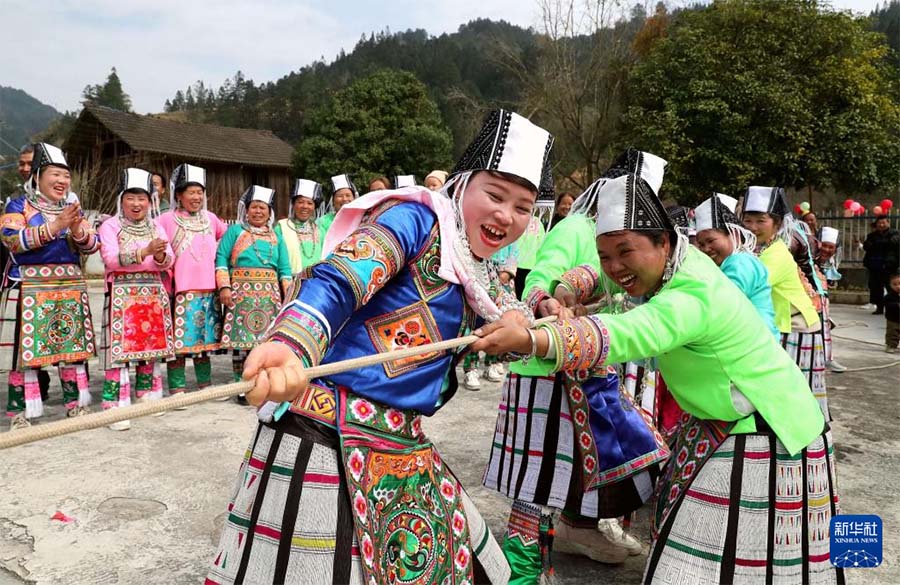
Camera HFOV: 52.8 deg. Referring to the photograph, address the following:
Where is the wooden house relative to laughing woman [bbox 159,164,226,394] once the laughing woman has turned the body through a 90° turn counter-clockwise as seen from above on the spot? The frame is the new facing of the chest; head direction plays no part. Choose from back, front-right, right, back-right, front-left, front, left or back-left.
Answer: left

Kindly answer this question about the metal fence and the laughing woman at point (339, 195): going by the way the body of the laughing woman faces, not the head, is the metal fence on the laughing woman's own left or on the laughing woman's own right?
on the laughing woman's own left

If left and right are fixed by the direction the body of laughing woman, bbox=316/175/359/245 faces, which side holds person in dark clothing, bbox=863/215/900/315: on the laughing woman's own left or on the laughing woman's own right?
on the laughing woman's own left

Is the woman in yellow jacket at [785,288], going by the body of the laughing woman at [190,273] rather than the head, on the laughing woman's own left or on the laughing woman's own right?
on the laughing woman's own left

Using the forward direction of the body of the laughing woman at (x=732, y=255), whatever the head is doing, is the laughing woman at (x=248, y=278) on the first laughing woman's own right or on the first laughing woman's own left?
on the first laughing woman's own right

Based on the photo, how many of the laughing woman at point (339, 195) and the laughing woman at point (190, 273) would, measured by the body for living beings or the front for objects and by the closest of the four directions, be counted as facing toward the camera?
2

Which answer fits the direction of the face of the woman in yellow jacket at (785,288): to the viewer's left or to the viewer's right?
to the viewer's left

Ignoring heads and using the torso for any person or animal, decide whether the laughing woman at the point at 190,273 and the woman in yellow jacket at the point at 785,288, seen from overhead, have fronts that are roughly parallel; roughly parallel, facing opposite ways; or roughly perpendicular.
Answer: roughly perpendicular

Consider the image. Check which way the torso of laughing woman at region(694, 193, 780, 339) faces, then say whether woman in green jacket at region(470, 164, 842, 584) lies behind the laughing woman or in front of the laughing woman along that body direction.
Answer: in front

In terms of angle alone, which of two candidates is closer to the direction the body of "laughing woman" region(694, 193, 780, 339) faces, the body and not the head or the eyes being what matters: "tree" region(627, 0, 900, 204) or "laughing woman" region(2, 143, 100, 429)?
the laughing woman

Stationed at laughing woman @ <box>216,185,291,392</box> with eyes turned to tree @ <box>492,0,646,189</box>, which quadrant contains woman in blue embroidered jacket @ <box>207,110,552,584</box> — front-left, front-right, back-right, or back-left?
back-right

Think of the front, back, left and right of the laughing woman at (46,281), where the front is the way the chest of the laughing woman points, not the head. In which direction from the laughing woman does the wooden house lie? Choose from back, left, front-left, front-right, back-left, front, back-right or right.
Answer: back-left

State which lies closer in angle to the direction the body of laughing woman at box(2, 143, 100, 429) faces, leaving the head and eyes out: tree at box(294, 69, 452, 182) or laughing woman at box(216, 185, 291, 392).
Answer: the laughing woman

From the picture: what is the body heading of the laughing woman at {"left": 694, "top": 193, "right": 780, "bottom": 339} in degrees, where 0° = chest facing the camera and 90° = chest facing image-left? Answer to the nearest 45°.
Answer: approximately 45°
